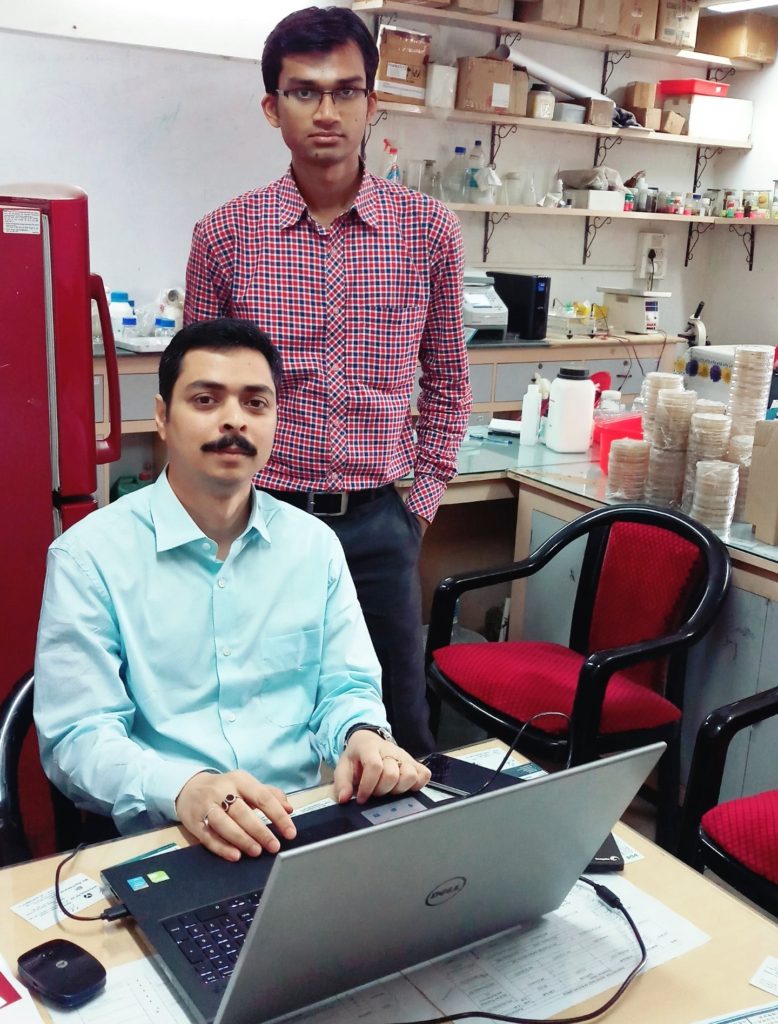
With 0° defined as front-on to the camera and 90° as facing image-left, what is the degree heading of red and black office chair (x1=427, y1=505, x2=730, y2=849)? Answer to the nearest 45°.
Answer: approximately 45°

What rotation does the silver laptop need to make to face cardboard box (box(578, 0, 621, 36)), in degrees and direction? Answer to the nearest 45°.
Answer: approximately 45° to its right

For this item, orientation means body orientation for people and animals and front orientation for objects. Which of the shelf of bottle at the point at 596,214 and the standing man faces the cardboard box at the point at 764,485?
the shelf of bottle

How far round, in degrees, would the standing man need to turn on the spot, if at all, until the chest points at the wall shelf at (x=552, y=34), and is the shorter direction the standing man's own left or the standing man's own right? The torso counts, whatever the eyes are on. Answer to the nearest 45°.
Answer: approximately 180°

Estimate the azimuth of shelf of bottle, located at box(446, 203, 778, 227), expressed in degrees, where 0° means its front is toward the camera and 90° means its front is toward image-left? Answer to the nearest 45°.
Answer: approximately 0°

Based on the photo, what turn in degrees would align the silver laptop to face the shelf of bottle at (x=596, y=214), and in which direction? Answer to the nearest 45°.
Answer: approximately 45° to its right

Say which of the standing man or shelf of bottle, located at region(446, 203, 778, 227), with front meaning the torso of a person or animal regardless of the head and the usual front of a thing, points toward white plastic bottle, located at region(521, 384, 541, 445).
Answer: the shelf of bottle

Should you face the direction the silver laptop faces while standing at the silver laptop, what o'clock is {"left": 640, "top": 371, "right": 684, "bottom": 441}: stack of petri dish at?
The stack of petri dish is roughly at 2 o'clock from the silver laptop.

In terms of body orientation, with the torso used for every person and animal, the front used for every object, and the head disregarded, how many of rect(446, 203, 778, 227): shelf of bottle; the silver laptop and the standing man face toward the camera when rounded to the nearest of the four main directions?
2

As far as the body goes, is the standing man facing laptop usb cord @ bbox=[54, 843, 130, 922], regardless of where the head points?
yes

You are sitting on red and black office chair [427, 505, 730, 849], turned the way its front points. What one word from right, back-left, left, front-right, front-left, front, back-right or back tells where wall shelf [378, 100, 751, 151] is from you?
back-right

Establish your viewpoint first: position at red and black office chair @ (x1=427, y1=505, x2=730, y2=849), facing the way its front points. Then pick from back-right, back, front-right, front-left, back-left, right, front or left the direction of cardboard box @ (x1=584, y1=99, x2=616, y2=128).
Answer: back-right
